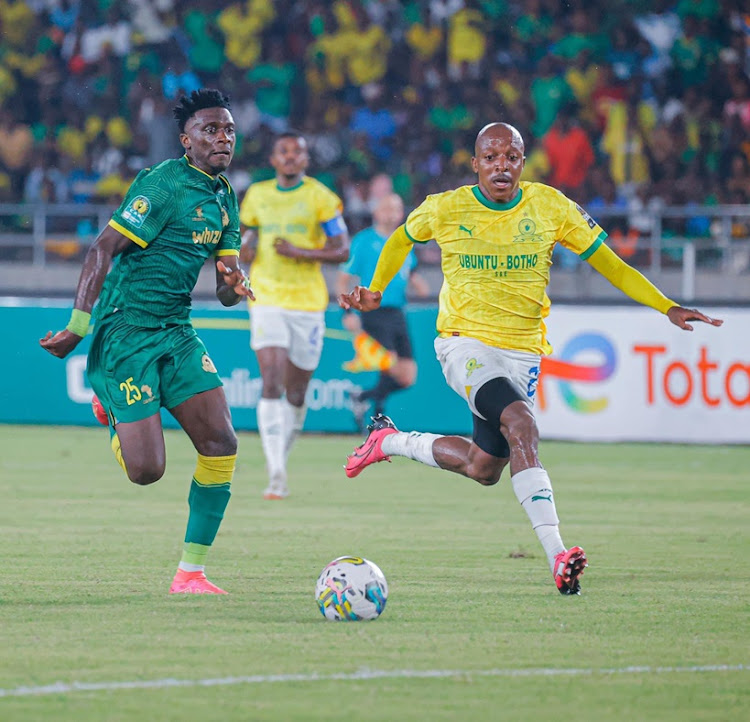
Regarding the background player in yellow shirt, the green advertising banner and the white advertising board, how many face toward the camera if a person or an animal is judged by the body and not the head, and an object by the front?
3

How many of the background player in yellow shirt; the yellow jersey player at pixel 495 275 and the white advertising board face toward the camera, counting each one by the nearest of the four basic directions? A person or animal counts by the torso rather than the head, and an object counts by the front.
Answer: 3

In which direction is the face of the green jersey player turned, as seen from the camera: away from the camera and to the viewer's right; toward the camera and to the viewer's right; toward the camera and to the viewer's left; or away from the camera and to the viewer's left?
toward the camera and to the viewer's right

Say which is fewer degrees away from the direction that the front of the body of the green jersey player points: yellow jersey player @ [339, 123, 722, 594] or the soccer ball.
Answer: the soccer ball

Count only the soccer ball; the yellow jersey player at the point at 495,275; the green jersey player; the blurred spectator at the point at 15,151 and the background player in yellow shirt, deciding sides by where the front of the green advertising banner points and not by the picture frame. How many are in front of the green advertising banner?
4

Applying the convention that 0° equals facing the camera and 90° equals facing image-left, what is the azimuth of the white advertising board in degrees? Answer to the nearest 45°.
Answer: approximately 0°

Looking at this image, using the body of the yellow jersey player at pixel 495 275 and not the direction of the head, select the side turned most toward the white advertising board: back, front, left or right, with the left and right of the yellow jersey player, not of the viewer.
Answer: back

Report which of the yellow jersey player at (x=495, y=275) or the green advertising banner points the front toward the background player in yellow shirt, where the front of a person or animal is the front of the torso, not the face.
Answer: the green advertising banner

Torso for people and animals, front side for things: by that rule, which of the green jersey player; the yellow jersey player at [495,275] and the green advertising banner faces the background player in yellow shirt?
the green advertising banner

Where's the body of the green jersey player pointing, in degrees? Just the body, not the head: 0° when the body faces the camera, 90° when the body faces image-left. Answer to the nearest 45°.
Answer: approximately 315°
